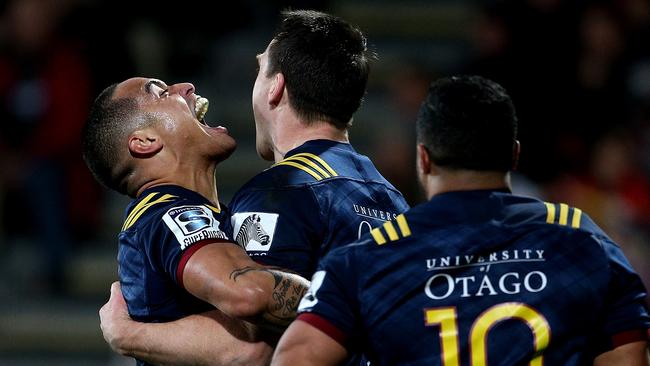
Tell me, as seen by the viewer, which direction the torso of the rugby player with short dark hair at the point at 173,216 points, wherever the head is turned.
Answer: to the viewer's right

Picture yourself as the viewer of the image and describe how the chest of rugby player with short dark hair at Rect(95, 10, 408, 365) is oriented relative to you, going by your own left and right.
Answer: facing away from the viewer and to the left of the viewer

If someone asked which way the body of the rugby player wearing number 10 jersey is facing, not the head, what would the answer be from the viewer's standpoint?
away from the camera

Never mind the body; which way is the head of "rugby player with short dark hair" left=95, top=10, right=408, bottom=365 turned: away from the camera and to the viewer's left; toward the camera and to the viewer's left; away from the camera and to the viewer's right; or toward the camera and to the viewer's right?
away from the camera and to the viewer's left

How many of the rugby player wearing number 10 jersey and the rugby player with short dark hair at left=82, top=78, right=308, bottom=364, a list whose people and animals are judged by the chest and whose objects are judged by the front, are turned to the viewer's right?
1

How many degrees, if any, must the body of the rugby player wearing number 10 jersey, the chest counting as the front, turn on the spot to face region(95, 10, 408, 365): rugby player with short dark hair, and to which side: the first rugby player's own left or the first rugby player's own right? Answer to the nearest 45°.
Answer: approximately 45° to the first rugby player's own left

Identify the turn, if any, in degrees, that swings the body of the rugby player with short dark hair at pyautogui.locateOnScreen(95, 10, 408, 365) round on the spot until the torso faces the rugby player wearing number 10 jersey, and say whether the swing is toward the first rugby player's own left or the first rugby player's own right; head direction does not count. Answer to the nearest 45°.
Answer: approximately 180°
